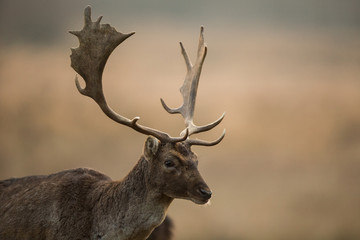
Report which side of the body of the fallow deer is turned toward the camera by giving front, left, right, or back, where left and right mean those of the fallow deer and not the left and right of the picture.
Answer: right

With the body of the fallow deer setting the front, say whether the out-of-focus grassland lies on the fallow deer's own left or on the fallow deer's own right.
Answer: on the fallow deer's own left
